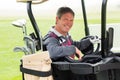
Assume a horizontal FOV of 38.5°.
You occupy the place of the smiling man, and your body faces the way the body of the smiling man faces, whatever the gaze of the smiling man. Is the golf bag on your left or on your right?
on your right

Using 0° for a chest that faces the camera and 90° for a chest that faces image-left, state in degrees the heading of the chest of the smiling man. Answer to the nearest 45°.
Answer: approximately 315°
